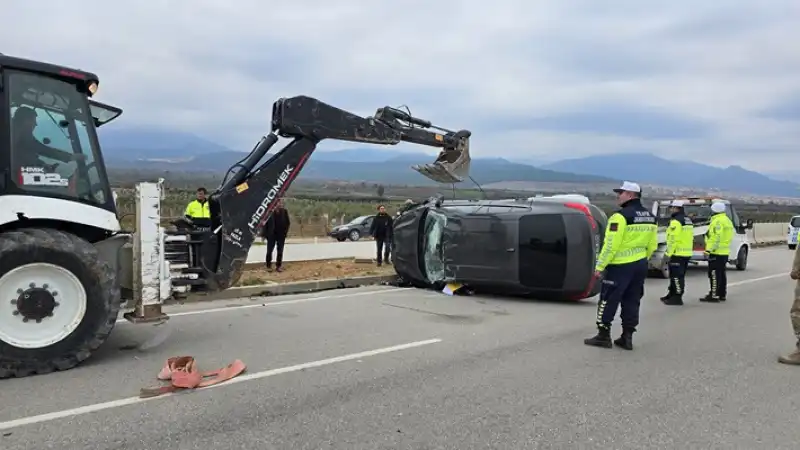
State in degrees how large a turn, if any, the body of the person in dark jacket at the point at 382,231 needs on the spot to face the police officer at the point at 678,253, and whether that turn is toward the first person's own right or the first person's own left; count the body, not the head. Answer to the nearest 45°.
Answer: approximately 45° to the first person's own left

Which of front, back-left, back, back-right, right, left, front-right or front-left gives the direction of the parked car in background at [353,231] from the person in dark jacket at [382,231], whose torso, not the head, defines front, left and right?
back

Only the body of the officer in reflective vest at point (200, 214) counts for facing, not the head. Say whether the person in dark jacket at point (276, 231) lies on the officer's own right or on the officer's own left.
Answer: on the officer's own left

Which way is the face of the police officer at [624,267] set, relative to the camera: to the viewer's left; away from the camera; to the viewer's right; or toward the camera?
to the viewer's left

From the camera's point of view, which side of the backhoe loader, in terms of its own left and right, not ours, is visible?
left

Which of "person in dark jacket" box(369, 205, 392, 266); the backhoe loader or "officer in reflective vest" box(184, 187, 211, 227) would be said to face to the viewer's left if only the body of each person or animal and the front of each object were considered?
the backhoe loader

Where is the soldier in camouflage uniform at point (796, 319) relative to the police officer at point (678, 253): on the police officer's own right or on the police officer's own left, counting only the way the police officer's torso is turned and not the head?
on the police officer's own left
